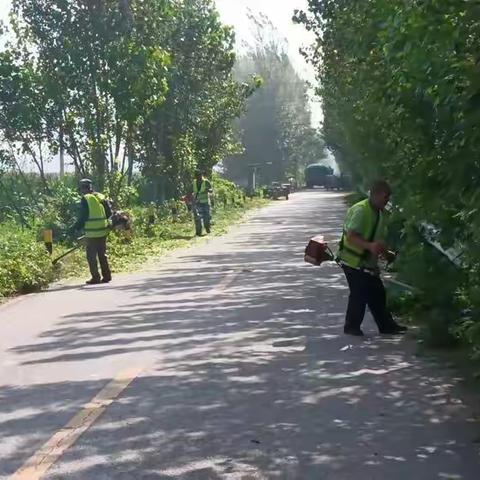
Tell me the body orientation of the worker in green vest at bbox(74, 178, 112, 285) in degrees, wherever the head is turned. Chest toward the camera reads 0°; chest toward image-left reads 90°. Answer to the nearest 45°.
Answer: approximately 135°

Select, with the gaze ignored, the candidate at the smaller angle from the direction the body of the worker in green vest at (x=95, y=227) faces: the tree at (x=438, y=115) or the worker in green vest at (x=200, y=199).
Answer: the worker in green vest

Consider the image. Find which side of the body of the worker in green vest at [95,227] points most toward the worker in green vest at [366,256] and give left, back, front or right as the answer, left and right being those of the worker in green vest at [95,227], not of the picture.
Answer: back
